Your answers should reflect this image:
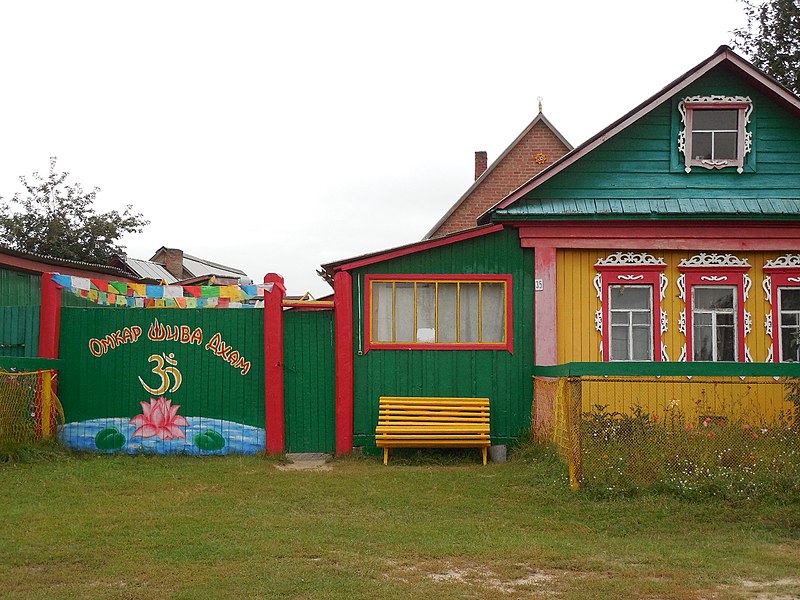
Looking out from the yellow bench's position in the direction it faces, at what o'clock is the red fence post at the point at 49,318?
The red fence post is roughly at 3 o'clock from the yellow bench.

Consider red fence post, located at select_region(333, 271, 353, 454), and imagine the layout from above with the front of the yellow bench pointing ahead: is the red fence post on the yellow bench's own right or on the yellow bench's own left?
on the yellow bench's own right

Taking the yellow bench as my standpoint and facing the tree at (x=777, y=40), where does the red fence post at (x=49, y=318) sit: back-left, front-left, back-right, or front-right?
back-left

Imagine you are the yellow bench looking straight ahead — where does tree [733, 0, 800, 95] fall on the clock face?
The tree is roughly at 7 o'clock from the yellow bench.

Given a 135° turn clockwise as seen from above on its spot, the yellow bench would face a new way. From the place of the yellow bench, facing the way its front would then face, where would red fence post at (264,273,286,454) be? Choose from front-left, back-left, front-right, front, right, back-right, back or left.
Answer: front-left

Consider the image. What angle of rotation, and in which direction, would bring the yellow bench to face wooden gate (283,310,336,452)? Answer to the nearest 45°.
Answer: approximately 90° to its right

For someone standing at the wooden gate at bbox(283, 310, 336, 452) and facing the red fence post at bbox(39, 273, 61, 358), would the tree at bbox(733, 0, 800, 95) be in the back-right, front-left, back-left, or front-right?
back-right

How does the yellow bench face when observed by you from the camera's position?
facing the viewer
